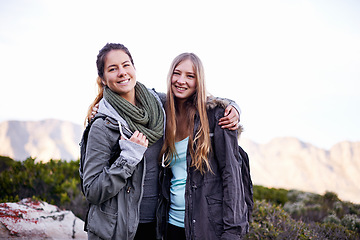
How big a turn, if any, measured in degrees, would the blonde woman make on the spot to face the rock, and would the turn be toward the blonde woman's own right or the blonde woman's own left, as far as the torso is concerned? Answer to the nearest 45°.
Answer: approximately 90° to the blonde woman's own right

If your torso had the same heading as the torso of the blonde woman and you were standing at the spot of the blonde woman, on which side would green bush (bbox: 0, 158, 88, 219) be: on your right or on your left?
on your right

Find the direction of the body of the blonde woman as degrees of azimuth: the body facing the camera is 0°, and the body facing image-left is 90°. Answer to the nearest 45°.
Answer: approximately 45°
